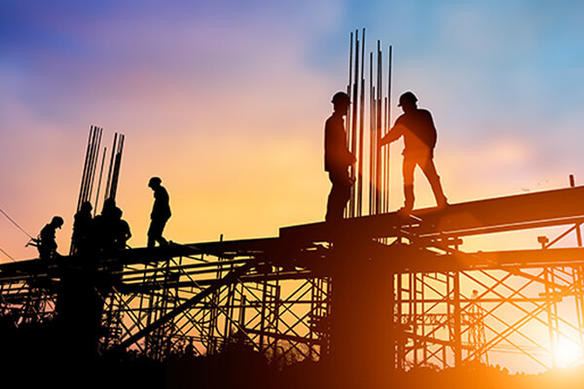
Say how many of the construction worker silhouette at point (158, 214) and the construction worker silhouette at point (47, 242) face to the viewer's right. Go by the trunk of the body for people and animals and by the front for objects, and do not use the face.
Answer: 1

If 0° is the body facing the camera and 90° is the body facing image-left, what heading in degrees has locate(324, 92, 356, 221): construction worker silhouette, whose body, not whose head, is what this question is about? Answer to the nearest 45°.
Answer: approximately 270°

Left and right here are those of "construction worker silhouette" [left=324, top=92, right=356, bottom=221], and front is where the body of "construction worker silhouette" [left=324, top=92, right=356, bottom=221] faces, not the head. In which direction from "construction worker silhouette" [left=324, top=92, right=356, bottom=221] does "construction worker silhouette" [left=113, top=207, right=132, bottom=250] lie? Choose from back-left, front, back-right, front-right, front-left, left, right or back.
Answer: back-left

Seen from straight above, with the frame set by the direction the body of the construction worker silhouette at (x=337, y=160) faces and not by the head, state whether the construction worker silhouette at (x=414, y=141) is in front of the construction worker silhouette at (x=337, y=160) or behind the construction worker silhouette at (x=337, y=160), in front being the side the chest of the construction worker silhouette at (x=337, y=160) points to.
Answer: in front

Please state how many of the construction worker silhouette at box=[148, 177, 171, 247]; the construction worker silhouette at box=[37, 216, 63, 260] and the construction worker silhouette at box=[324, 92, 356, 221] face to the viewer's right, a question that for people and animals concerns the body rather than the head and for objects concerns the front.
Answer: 2

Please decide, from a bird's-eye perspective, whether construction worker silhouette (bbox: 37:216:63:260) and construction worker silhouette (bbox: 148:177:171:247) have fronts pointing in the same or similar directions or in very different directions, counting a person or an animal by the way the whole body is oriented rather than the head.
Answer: very different directions
